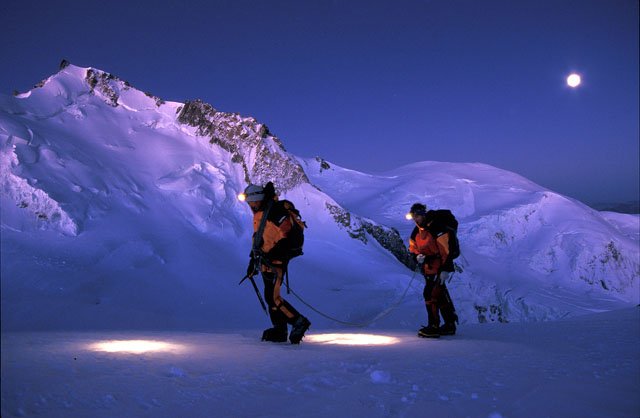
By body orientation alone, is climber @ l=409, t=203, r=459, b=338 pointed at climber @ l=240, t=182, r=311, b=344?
yes

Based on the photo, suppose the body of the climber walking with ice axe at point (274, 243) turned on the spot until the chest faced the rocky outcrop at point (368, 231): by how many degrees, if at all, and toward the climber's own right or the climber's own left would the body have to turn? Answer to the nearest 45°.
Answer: approximately 90° to the climber's own right

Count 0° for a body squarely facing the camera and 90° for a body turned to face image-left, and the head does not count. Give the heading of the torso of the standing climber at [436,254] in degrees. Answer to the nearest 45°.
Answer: approximately 45°

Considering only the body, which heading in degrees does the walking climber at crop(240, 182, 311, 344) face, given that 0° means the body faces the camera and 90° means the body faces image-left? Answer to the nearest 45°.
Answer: approximately 90°

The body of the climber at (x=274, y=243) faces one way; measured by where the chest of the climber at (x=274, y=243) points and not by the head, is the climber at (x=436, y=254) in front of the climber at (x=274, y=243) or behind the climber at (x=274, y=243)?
behind

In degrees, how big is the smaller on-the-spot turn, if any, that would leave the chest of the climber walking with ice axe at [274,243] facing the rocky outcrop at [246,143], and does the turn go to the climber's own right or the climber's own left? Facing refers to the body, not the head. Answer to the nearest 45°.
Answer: approximately 90° to the climber's own right

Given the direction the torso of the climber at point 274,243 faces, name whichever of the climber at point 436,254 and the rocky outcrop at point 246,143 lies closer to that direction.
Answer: the rocky outcrop

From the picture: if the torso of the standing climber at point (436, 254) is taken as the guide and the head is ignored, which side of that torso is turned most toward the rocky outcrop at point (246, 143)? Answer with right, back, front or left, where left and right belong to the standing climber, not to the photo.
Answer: right
